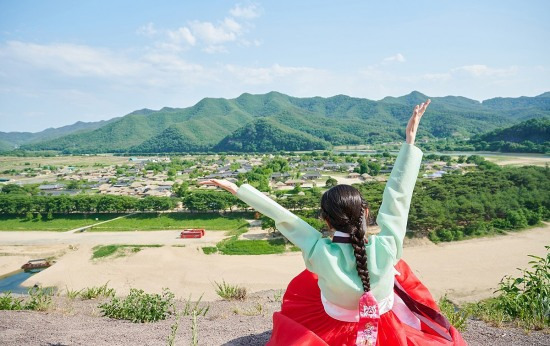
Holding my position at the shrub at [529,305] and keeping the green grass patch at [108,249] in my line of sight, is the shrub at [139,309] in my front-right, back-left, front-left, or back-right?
front-left

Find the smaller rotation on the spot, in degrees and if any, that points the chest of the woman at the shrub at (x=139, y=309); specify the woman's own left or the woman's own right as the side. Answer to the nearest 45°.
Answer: approximately 45° to the woman's own left

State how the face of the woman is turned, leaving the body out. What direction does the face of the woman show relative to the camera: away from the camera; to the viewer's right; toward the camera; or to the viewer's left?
away from the camera

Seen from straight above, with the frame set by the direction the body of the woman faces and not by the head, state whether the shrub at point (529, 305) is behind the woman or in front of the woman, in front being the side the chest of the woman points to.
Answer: in front

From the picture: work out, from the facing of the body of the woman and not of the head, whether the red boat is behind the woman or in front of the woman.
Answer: in front

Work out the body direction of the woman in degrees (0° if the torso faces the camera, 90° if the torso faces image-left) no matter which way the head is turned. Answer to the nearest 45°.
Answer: approximately 180°

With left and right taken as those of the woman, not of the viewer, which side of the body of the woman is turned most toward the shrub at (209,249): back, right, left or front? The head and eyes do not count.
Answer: front

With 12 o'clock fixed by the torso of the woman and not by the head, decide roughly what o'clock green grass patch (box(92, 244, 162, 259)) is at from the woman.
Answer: The green grass patch is roughly at 11 o'clock from the woman.
